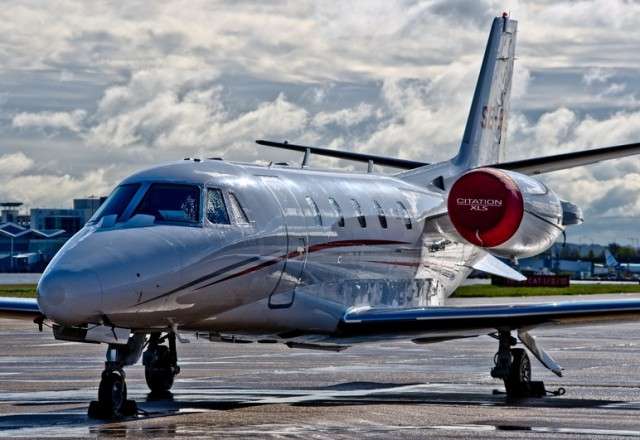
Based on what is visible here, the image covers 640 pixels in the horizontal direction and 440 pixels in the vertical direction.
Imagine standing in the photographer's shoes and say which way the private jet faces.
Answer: facing the viewer and to the left of the viewer
